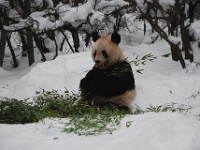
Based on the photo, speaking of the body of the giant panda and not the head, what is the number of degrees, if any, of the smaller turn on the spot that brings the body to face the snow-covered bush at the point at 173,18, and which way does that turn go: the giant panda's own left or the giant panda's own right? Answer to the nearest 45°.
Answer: approximately 180°

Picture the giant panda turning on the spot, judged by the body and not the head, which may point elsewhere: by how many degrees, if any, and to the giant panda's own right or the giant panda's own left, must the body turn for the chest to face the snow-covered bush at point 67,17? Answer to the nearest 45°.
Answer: approximately 135° to the giant panda's own right

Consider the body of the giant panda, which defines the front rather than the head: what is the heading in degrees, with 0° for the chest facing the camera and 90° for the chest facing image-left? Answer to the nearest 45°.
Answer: approximately 45°
